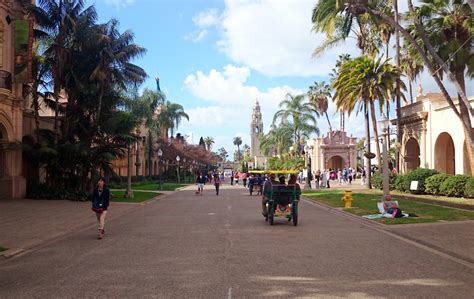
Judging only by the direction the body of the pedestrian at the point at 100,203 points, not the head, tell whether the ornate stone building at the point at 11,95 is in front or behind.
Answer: behind

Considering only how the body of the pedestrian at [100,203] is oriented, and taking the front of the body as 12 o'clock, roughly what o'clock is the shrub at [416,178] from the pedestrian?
The shrub is roughly at 8 o'clock from the pedestrian.

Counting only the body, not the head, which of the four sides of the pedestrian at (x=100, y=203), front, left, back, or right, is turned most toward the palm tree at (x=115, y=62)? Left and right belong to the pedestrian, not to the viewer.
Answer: back

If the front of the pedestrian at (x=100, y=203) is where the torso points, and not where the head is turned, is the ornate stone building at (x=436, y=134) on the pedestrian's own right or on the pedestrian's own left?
on the pedestrian's own left

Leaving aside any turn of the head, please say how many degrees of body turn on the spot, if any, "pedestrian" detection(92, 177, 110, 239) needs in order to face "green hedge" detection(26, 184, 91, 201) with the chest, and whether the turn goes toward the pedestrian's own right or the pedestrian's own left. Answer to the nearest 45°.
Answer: approximately 180°

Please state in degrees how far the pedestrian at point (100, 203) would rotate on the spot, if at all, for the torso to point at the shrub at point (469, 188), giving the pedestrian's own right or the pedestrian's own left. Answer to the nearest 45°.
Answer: approximately 90° to the pedestrian's own left

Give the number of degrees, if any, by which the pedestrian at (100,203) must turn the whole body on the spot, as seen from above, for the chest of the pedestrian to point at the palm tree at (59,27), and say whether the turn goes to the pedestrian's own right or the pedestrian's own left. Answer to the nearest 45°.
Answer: approximately 180°

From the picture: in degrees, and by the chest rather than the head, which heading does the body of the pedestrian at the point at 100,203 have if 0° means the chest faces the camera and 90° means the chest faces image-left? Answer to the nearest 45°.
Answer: approximately 0°
